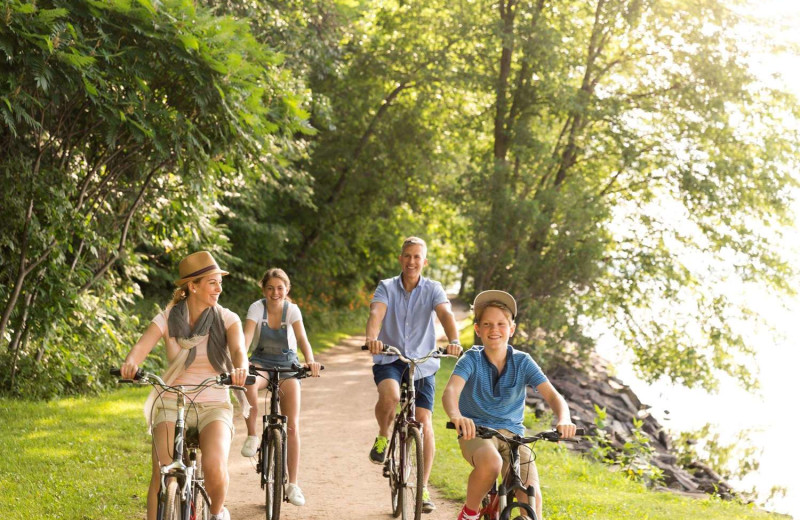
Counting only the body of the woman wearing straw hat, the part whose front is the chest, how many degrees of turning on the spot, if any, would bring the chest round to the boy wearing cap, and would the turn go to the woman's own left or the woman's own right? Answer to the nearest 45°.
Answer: approximately 90° to the woman's own left

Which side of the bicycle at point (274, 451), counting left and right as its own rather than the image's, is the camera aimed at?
front

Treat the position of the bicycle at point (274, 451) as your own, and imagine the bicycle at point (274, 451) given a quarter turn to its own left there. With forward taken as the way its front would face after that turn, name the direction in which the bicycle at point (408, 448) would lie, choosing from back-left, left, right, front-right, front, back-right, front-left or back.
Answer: front

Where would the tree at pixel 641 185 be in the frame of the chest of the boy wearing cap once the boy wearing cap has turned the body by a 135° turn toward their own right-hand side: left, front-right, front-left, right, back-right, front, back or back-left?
front-right

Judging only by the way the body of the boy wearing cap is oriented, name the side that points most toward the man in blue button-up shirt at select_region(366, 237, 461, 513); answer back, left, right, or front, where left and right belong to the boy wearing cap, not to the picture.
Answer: back

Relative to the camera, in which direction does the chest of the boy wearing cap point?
toward the camera

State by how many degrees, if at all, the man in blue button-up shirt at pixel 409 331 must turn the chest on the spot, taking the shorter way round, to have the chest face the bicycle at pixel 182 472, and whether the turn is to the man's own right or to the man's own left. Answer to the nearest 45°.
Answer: approximately 45° to the man's own right

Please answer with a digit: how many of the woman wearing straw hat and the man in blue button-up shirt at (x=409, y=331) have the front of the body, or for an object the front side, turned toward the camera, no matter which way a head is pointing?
2

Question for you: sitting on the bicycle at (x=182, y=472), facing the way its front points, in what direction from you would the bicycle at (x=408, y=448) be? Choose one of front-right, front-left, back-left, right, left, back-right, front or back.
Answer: back-left

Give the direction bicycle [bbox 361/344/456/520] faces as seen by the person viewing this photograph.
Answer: facing the viewer
